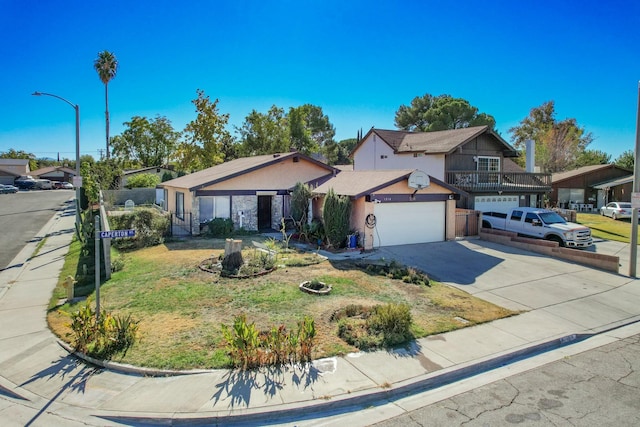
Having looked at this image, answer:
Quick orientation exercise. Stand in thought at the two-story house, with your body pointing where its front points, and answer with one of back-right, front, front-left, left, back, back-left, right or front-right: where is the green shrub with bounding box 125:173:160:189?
back-right

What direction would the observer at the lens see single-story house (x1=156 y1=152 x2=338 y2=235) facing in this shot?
facing the viewer and to the right of the viewer

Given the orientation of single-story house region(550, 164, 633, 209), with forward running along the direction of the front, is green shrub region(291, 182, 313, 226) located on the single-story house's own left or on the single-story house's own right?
on the single-story house's own right

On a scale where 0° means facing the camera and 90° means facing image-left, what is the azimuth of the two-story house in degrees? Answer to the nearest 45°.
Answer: approximately 315°

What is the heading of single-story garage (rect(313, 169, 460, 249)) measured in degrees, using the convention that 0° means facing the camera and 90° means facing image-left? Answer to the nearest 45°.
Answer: approximately 315°

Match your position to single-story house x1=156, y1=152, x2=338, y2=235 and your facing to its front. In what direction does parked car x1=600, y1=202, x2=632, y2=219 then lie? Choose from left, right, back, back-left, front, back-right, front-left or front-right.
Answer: front-left

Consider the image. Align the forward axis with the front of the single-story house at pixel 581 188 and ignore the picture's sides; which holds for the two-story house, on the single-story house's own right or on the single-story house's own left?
on the single-story house's own right

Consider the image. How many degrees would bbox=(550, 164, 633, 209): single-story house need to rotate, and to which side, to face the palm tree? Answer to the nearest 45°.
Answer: approximately 90° to its right

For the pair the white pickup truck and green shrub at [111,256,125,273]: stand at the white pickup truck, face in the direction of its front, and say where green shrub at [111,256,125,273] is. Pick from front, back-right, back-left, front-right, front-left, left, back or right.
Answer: right

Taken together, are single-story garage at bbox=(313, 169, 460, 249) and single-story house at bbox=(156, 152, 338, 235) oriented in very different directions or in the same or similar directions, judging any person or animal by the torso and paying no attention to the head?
same or similar directions

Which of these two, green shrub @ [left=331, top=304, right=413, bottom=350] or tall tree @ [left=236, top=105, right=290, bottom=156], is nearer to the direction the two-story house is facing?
the green shrub

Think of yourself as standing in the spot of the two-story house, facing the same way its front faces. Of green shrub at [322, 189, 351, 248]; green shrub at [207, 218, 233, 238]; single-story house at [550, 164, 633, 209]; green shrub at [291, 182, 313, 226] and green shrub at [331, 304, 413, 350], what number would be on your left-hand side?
1

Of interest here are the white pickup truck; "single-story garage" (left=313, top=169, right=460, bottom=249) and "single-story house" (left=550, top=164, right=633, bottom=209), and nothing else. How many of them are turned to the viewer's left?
0

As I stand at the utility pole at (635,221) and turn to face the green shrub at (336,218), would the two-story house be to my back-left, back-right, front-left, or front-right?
front-right

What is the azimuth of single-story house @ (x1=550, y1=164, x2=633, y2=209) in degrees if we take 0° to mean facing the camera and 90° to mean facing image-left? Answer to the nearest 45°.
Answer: approximately 315°

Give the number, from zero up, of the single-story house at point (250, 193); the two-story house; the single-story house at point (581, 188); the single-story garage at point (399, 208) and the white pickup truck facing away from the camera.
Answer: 0
